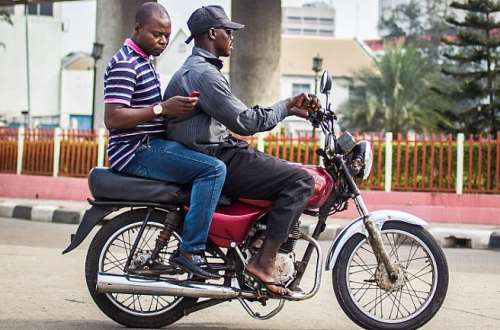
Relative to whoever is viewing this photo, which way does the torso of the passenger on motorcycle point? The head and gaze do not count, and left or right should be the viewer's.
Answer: facing to the right of the viewer

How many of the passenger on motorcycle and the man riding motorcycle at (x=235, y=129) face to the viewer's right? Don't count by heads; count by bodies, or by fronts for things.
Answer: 2

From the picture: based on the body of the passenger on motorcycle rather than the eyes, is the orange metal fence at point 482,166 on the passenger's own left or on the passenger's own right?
on the passenger's own left

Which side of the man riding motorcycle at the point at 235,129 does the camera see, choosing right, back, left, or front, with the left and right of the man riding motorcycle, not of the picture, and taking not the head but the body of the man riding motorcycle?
right

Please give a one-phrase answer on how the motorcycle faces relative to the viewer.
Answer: facing to the right of the viewer

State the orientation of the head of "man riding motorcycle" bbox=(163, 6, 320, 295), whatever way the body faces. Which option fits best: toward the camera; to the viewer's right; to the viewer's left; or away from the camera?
to the viewer's right

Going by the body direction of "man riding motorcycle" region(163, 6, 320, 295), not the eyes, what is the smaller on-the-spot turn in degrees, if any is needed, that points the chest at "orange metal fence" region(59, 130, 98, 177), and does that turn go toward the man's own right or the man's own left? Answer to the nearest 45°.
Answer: approximately 90° to the man's own left

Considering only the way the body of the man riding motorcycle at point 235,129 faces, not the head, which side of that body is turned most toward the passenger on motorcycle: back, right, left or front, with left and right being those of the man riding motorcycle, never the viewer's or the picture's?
back

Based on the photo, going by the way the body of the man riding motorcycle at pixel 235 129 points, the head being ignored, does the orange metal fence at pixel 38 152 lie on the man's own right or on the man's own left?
on the man's own left
